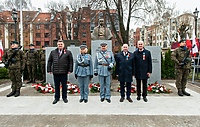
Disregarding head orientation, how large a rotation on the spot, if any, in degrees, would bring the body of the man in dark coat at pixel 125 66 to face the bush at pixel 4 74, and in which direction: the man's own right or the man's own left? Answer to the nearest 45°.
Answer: approximately 135° to the man's own right

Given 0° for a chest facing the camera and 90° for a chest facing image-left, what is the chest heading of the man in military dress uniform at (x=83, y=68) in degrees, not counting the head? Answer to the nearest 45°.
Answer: approximately 0°

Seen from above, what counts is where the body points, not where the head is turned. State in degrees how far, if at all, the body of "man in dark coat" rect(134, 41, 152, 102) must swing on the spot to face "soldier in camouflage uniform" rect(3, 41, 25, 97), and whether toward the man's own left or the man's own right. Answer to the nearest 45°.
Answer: approximately 90° to the man's own right

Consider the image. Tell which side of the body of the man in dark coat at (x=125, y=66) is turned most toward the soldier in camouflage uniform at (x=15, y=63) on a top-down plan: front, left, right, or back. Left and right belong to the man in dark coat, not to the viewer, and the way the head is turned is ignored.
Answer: right

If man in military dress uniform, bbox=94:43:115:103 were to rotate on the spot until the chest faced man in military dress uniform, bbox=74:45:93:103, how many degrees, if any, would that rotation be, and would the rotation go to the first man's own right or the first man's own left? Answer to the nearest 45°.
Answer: approximately 90° to the first man's own right

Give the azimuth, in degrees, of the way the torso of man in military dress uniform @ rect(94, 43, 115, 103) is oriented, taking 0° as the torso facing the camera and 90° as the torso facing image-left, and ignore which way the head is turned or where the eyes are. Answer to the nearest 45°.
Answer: approximately 0°

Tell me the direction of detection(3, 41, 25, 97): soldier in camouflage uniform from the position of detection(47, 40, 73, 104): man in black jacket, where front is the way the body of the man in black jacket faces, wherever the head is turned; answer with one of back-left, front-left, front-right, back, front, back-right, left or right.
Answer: back-right

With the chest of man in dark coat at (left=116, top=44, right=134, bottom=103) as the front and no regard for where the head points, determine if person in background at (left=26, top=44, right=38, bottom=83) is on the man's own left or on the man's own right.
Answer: on the man's own right

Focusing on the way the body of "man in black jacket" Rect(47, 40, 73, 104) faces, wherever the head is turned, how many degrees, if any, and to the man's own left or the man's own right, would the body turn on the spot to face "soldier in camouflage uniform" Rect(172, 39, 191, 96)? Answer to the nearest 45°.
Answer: approximately 90° to the man's own left
